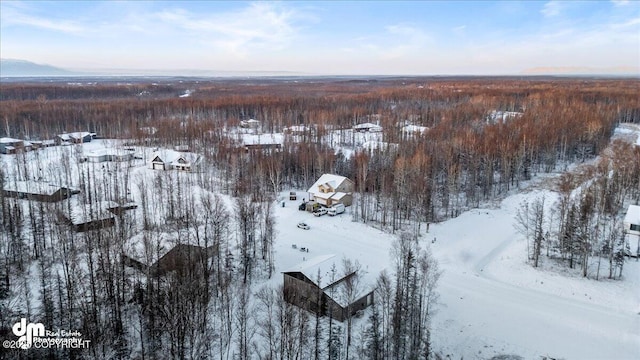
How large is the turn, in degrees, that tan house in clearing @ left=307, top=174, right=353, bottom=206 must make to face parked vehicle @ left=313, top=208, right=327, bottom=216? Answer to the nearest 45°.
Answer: approximately 45° to its left

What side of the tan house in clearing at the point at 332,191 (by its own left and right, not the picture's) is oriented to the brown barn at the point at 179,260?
front

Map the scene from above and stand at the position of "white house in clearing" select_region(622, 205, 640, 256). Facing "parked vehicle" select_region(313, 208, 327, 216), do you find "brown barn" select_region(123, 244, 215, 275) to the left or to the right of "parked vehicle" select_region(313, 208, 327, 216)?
left

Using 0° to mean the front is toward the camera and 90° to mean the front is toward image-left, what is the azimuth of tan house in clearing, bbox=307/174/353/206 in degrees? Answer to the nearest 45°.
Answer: approximately 45°

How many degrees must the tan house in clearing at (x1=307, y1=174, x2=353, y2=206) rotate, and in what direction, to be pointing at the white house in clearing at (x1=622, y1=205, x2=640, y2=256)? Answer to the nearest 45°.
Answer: approximately 90° to its left

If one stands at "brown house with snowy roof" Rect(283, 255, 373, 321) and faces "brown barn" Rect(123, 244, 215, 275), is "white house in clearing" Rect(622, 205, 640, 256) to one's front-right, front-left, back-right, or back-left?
back-right

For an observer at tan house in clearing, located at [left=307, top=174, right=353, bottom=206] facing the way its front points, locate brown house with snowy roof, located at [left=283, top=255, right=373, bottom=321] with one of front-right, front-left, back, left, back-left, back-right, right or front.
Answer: front-left

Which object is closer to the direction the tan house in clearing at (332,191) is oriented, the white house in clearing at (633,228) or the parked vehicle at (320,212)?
the parked vehicle

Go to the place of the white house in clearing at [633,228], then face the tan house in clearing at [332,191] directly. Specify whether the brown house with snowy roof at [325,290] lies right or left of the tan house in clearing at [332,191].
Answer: left
